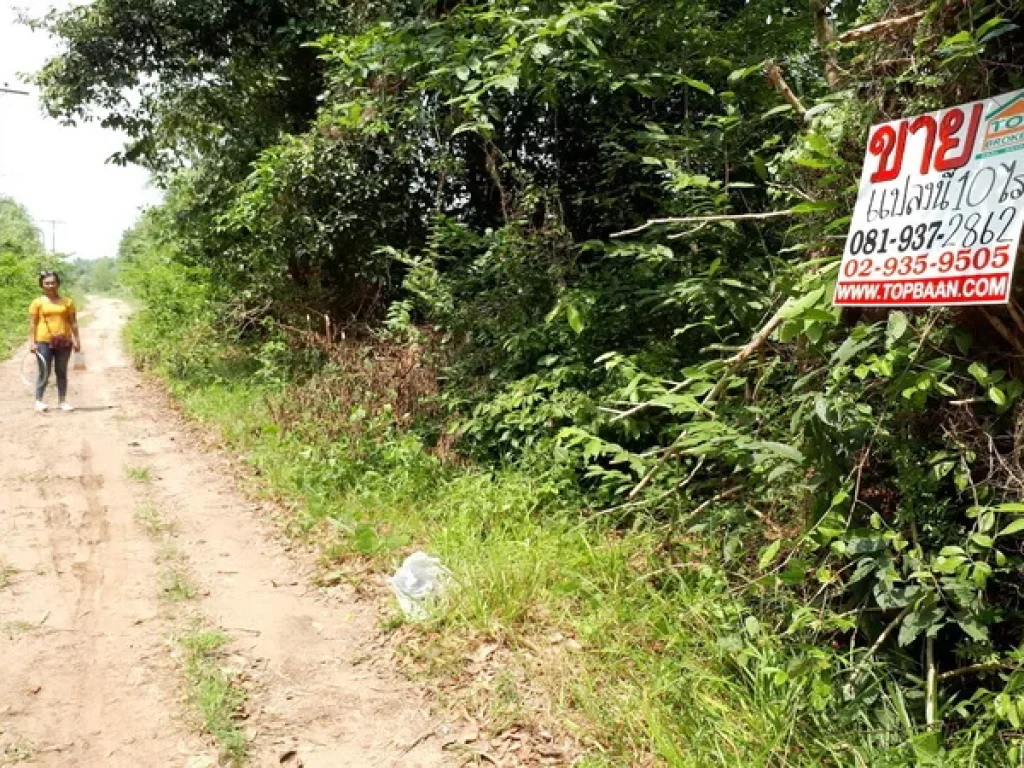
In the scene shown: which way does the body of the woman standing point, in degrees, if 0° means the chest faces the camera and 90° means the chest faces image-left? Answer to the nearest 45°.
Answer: approximately 0°

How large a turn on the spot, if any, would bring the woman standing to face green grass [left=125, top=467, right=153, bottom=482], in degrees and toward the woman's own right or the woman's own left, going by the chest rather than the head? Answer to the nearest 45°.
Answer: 0° — they already face it

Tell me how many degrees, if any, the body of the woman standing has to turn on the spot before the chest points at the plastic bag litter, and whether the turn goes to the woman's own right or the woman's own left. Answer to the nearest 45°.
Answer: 0° — they already face it

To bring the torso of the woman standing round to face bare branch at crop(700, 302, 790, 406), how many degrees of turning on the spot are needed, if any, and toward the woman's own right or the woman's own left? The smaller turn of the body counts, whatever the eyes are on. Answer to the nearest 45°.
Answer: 0° — they already face it
